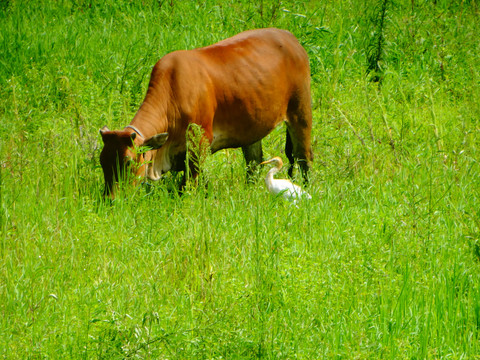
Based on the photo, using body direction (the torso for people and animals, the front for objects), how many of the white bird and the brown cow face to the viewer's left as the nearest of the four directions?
2

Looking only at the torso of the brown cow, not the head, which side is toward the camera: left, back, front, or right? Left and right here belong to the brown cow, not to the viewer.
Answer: left

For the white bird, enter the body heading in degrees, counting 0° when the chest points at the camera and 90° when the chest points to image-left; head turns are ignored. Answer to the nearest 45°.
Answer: approximately 90°
